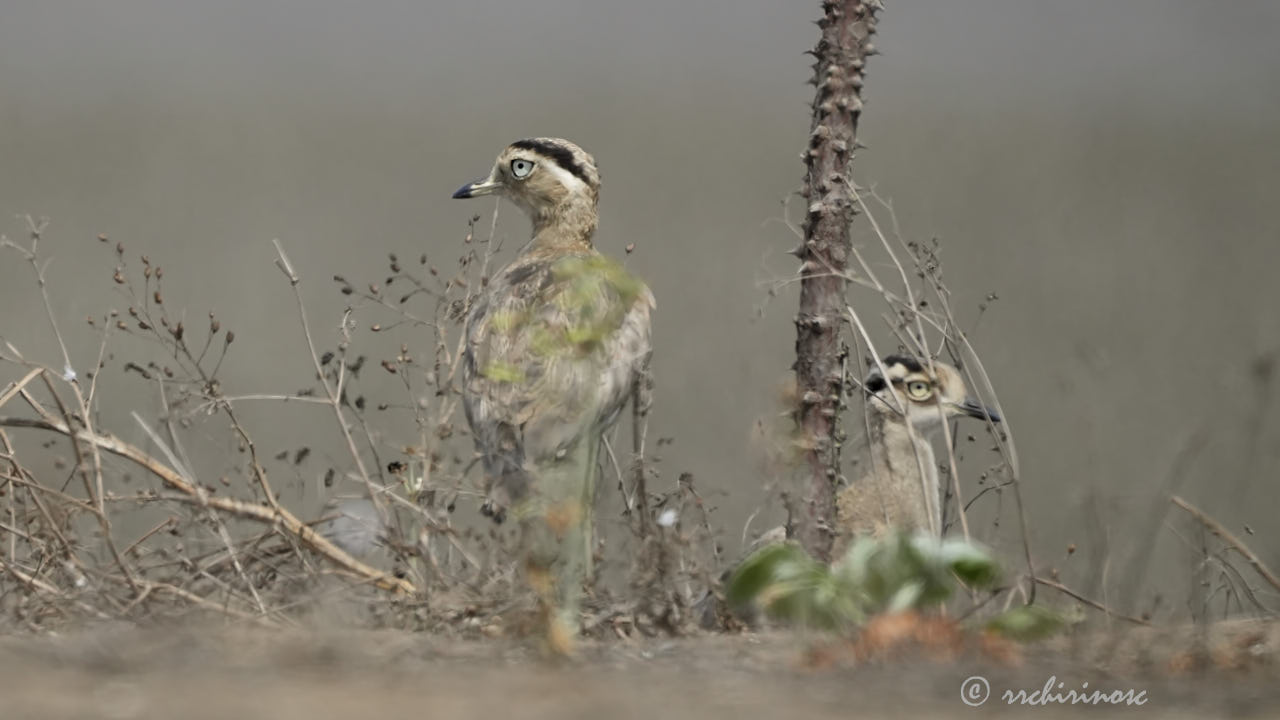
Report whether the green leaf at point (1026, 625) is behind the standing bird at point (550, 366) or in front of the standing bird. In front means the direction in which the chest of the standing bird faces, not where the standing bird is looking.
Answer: behind

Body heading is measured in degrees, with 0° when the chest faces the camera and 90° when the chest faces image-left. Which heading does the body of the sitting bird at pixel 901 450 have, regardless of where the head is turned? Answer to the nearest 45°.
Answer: approximately 270°

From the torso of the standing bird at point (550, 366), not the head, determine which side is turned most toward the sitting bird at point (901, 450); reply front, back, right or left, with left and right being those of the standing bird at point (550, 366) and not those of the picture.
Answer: right

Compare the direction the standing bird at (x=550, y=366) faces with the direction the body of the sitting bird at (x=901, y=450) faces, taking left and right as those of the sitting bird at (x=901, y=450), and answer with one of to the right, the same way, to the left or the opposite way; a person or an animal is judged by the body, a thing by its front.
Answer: to the left

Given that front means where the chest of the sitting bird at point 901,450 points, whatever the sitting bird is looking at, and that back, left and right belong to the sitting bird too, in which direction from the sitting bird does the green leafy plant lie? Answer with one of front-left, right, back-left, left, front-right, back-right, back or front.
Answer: right

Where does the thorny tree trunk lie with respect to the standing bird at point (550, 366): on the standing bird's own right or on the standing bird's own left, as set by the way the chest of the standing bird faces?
on the standing bird's own right

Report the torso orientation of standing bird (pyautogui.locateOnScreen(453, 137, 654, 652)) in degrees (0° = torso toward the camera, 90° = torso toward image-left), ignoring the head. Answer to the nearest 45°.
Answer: approximately 180°

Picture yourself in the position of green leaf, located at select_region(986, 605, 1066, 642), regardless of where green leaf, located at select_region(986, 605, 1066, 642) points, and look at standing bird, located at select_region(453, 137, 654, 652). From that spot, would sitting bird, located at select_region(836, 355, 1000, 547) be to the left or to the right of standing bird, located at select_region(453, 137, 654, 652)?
right

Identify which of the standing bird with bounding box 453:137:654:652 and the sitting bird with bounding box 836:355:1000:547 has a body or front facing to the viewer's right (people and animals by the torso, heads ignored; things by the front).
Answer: the sitting bird with bounding box 836:355:1000:547

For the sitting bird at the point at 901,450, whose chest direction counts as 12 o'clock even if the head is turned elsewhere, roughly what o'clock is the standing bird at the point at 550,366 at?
the standing bird at the point at 550,366 is roughly at 6 o'clock from the sitting bird at the point at 901,450.

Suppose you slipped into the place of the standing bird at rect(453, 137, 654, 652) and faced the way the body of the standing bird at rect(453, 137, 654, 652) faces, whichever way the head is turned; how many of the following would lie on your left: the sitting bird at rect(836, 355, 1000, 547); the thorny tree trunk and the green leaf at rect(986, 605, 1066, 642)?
0

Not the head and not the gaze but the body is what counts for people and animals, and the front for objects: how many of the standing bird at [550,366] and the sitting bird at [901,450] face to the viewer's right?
1

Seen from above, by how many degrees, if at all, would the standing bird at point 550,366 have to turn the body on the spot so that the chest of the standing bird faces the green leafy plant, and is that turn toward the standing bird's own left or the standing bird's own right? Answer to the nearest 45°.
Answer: approximately 135° to the standing bird's own right
